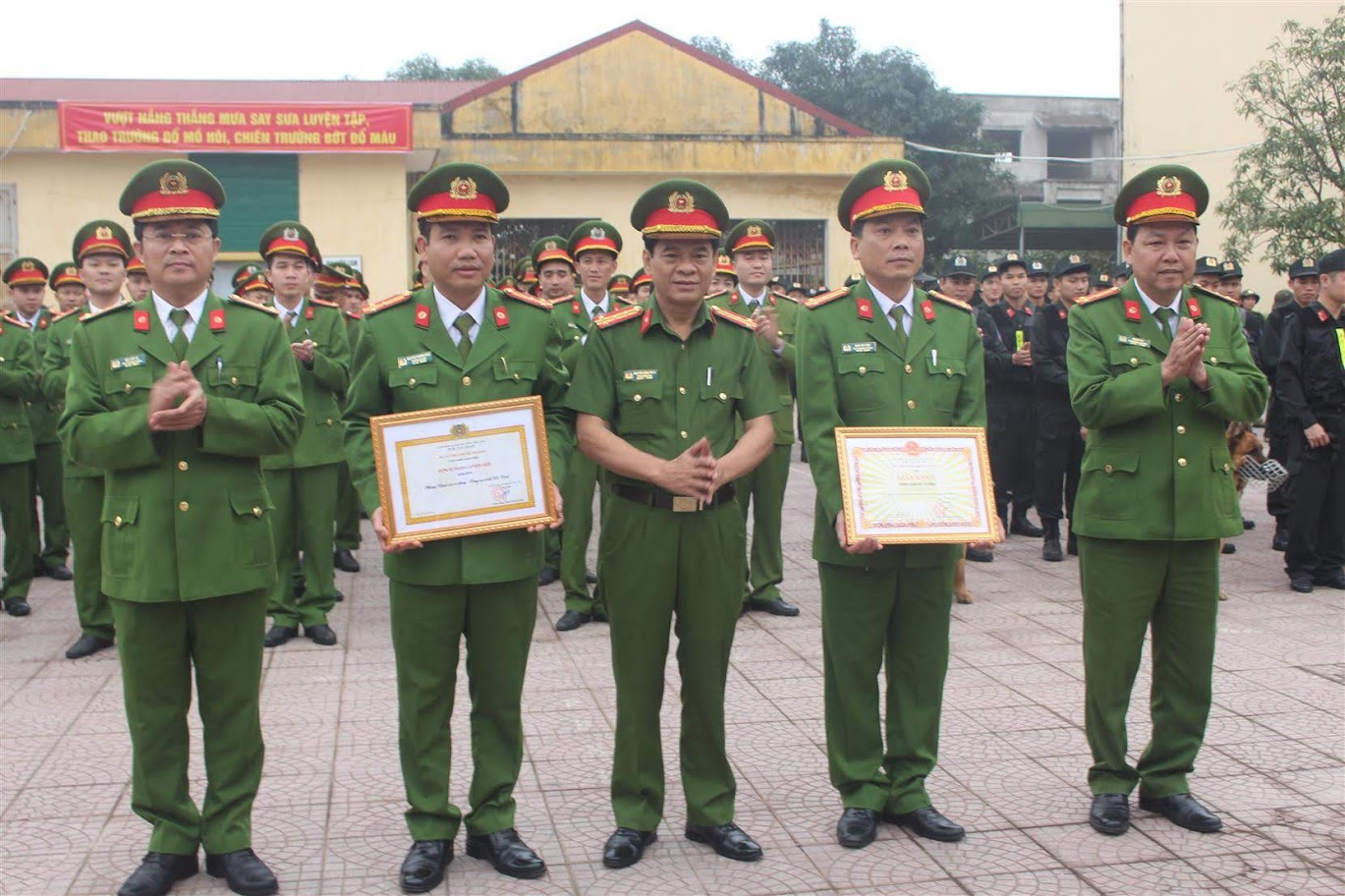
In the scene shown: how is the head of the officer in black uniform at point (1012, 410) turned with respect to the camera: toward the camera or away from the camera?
toward the camera

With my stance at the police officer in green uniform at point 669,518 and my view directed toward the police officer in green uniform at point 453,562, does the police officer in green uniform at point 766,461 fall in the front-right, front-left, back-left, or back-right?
back-right

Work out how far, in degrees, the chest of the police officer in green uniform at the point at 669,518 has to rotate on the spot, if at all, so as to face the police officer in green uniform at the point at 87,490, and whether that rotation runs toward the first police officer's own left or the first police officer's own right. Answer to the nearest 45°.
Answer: approximately 135° to the first police officer's own right

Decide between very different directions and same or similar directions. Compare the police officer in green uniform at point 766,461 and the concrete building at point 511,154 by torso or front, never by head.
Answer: same or similar directions

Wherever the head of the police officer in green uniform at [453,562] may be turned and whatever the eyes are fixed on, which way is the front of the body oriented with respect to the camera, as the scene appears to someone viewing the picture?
toward the camera

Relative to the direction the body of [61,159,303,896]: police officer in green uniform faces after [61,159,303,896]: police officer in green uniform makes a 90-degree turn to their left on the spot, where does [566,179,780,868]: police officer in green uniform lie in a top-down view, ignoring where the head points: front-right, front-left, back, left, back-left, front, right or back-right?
front

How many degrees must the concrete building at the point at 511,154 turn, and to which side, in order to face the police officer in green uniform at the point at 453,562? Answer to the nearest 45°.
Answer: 0° — it already faces them

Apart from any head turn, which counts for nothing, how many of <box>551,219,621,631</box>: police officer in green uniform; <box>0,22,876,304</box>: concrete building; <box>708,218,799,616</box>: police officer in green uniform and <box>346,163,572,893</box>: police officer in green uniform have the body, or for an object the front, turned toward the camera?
4

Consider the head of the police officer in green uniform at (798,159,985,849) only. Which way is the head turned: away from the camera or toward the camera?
toward the camera

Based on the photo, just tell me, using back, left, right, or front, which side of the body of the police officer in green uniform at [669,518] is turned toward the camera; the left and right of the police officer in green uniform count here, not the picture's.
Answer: front

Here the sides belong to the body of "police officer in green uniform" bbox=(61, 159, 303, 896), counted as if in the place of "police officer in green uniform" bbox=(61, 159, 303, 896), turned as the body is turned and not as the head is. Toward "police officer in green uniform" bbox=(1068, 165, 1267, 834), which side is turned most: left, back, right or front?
left

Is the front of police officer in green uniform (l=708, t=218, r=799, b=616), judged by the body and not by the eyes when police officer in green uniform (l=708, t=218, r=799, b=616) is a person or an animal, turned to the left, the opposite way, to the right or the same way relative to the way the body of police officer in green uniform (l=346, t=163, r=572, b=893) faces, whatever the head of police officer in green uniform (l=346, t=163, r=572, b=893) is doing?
the same way

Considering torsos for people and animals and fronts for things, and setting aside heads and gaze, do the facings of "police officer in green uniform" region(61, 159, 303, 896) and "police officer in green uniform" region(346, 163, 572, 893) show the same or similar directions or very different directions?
same or similar directions

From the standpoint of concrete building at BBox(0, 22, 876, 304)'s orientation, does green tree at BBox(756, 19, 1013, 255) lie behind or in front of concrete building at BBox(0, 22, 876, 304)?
behind

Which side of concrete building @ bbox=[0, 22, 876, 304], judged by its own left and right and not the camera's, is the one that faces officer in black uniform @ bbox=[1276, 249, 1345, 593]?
front

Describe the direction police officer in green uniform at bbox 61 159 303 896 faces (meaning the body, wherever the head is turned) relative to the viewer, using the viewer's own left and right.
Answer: facing the viewer

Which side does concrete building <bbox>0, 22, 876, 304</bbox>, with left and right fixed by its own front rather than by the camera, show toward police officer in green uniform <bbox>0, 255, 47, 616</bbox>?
front

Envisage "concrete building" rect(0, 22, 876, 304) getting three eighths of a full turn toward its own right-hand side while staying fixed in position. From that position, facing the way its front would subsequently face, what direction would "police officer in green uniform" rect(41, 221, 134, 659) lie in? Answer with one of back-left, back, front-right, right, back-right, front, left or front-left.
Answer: back-left
